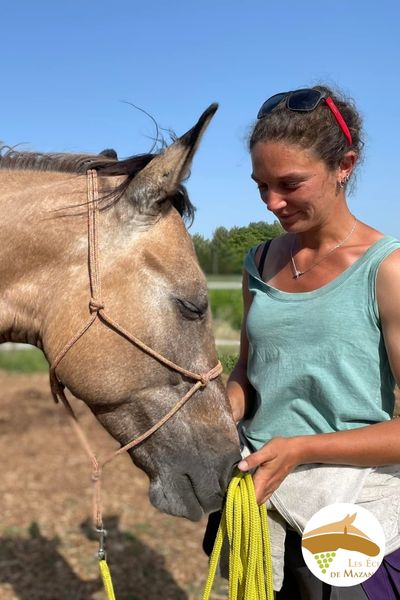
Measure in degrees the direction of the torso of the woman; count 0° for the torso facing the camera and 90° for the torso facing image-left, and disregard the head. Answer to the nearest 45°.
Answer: approximately 45°
